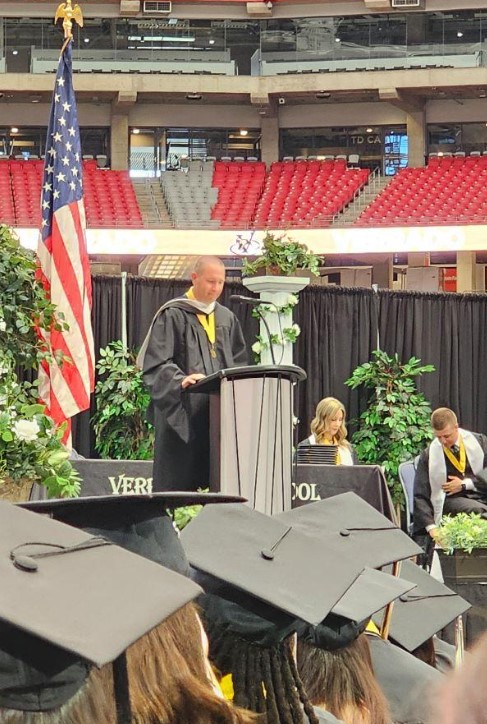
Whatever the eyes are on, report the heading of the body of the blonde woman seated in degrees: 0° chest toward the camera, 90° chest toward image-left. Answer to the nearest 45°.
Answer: approximately 315°

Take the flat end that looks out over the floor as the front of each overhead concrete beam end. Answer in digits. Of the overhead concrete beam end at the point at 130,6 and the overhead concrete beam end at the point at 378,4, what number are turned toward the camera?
2

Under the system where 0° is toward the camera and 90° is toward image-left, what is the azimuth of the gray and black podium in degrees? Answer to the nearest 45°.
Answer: approximately 315°

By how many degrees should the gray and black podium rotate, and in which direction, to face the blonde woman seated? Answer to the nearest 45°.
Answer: approximately 135° to its left
